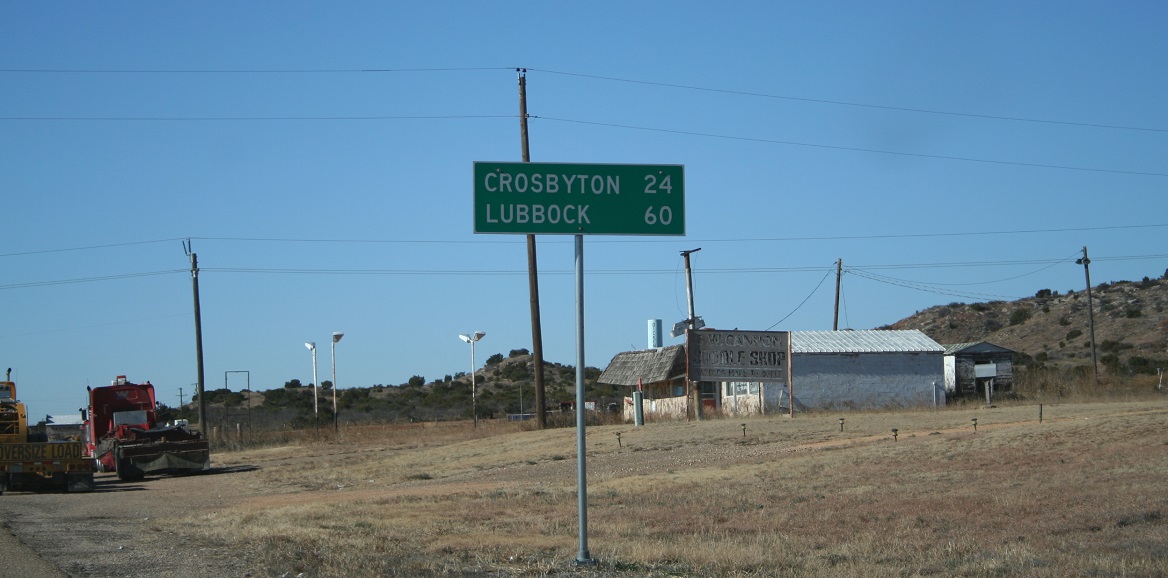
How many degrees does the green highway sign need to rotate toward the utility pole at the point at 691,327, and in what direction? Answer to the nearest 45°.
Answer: approximately 180°

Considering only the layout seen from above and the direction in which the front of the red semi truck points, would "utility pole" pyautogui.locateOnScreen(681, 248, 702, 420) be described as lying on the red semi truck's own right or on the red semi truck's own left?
on the red semi truck's own right

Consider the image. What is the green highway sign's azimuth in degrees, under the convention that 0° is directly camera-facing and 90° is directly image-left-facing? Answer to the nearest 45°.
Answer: approximately 0°

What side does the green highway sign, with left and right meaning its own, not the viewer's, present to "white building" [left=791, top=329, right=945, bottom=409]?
back
